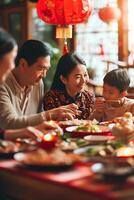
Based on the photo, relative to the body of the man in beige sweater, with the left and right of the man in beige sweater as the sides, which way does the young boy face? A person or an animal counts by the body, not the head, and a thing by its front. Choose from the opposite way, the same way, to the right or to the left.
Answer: to the right

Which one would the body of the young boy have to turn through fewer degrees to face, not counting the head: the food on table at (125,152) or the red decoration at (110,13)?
the food on table

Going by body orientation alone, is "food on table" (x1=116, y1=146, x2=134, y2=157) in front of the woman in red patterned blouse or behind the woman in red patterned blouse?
in front

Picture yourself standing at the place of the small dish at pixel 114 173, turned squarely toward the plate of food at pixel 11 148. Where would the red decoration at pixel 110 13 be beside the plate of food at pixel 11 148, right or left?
right

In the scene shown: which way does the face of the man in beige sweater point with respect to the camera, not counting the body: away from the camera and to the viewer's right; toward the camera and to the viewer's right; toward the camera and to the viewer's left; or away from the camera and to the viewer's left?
toward the camera and to the viewer's right

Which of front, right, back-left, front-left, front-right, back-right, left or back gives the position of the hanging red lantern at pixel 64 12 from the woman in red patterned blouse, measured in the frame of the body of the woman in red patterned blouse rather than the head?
back-left

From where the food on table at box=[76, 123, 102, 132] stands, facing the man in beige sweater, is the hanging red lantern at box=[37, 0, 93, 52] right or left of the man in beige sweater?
right

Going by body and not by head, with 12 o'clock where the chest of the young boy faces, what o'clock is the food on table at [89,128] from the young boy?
The food on table is roughly at 11 o'clock from the young boy.

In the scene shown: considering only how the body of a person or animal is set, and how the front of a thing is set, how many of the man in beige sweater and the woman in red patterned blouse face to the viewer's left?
0

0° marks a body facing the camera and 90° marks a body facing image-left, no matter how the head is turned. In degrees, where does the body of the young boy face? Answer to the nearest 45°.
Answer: approximately 45°

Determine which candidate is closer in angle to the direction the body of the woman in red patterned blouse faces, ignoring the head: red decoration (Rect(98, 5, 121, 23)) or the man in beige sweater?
the man in beige sweater

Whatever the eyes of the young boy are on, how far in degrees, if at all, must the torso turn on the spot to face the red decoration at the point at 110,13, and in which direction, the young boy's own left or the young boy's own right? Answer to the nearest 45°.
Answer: approximately 135° to the young boy's own right

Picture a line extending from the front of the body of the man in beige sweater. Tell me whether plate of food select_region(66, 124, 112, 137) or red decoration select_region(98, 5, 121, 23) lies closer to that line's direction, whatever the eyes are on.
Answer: the plate of food

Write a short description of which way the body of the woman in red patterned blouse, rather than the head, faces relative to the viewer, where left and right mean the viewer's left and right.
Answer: facing the viewer and to the right of the viewer
